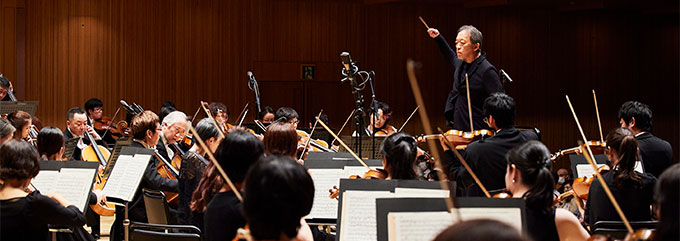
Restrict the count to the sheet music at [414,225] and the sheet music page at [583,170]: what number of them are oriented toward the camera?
2

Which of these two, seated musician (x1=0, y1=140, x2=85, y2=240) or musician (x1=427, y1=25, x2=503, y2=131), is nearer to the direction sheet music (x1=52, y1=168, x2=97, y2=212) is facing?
the seated musician

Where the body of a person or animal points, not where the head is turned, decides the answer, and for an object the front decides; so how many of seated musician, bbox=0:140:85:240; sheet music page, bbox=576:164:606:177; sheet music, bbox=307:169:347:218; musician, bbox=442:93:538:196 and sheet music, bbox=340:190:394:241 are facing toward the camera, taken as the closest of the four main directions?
3

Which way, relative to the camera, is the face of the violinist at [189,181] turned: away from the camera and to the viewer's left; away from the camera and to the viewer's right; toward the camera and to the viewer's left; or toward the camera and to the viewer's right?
away from the camera and to the viewer's right

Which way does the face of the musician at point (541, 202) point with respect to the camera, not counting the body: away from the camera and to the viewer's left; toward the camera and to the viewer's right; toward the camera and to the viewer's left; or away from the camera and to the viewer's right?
away from the camera and to the viewer's left

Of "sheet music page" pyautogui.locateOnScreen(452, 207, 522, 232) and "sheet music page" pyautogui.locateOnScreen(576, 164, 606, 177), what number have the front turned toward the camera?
2

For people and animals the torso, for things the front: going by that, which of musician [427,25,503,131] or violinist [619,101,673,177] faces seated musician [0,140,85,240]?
the musician

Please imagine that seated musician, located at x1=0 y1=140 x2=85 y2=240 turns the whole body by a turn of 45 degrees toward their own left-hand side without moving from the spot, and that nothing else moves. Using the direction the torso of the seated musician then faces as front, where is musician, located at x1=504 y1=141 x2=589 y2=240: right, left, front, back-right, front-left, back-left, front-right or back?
back-right

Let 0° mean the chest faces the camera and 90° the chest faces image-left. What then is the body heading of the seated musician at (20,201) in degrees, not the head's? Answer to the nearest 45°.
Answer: approximately 225°
